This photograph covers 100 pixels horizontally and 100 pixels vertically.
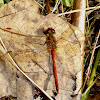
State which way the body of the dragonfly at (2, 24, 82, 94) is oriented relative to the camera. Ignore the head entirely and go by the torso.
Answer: away from the camera
